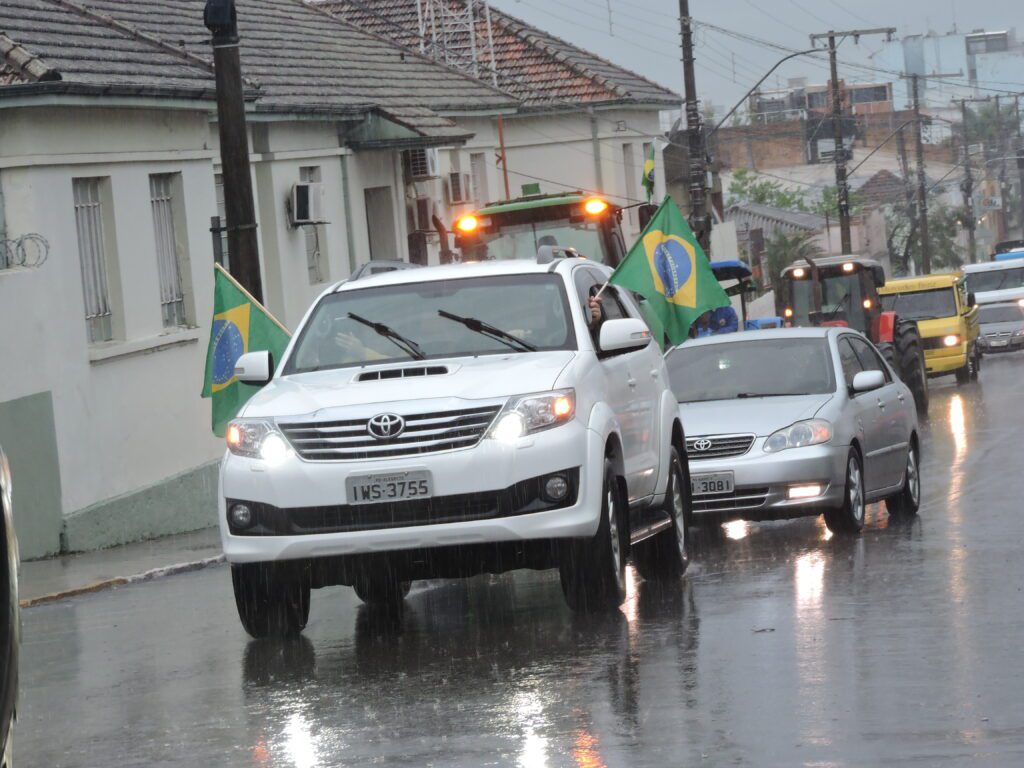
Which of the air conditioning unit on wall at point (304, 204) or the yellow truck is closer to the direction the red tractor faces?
the air conditioning unit on wall

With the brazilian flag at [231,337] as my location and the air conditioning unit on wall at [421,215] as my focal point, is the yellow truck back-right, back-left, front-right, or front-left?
front-right

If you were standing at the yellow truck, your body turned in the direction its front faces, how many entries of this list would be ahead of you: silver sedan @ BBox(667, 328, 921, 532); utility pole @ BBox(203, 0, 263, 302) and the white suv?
3

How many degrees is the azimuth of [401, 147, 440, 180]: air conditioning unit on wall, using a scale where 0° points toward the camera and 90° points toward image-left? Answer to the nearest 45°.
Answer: approximately 315°

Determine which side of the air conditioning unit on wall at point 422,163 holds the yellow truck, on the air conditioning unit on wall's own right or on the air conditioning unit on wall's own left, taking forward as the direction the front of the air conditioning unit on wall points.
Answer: on the air conditioning unit on wall's own left

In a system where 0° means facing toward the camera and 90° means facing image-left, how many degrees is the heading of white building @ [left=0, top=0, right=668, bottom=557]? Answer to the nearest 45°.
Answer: approximately 315°

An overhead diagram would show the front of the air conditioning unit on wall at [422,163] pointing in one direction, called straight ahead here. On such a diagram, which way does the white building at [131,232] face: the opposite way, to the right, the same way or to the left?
the same way

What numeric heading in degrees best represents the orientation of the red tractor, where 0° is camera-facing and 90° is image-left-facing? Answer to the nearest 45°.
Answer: approximately 45°

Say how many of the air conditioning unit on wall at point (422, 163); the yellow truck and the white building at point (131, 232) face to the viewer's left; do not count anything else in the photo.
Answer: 0

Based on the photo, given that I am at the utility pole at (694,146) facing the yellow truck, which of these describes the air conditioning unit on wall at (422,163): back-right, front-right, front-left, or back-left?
back-right

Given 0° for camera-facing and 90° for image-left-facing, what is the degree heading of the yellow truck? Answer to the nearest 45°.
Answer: approximately 0°

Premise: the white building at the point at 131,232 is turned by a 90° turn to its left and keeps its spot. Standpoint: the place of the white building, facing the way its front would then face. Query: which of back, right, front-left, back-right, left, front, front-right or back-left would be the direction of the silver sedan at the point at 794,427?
right
